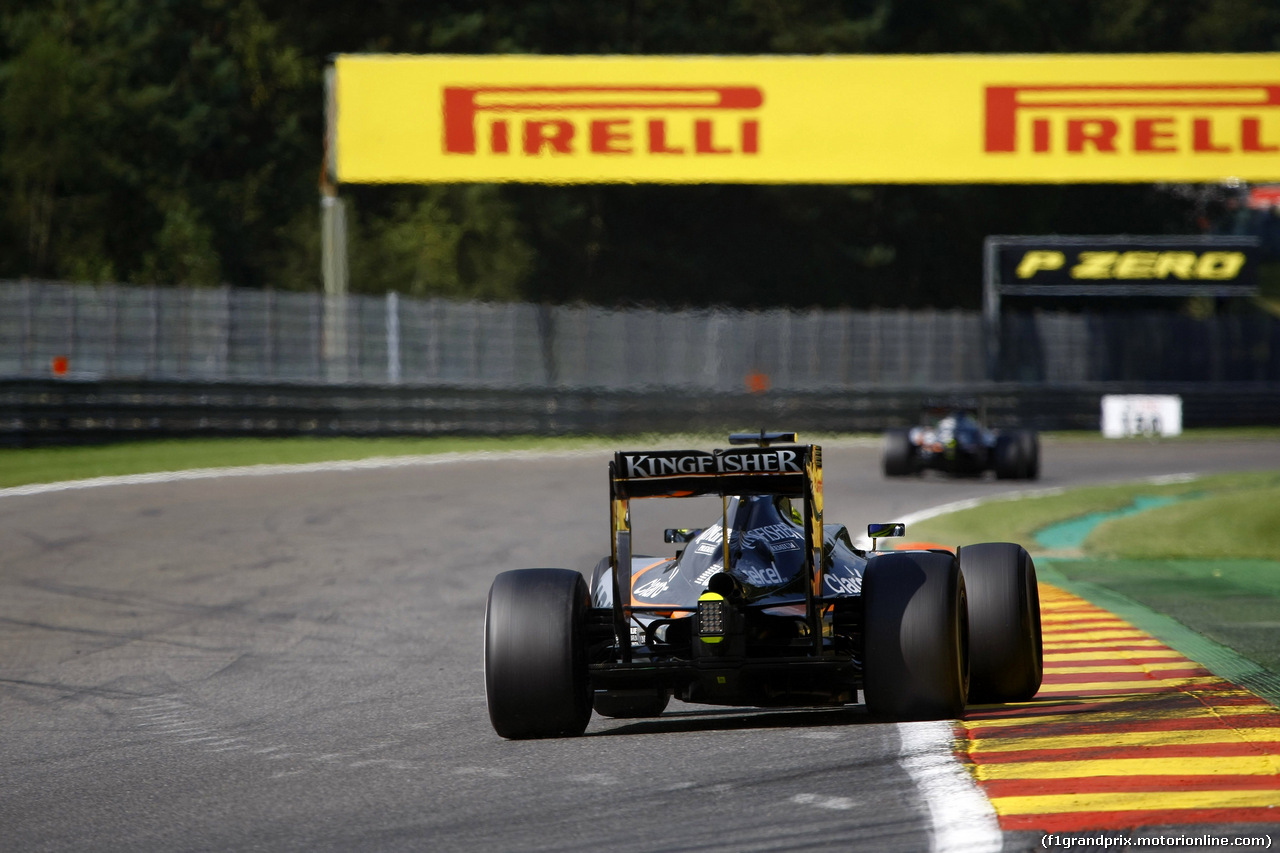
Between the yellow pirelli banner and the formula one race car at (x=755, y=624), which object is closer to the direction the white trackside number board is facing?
the formula one race car

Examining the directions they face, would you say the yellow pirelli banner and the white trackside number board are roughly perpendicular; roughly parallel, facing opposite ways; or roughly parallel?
roughly parallel

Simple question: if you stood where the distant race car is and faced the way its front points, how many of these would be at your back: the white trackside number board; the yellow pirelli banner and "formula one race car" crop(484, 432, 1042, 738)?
1

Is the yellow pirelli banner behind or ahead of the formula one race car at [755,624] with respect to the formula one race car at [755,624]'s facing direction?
ahead

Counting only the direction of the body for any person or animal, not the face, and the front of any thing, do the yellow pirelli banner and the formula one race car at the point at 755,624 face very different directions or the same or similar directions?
very different directions

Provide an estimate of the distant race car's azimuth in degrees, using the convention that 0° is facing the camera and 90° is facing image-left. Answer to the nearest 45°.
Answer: approximately 180°

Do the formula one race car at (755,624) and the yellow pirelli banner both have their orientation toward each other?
yes

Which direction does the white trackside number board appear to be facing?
toward the camera

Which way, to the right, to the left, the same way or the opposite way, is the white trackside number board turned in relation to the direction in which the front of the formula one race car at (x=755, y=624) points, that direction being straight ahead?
the opposite way

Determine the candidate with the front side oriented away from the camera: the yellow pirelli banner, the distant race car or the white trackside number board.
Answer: the distant race car

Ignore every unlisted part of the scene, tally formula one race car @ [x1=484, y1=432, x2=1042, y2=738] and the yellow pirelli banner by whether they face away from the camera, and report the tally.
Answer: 1

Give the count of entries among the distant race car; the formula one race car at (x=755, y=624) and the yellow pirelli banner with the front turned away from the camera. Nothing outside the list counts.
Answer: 2

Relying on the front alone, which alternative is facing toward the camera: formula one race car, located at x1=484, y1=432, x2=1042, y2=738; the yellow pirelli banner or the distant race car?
the yellow pirelli banner

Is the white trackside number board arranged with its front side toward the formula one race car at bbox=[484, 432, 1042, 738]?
yes

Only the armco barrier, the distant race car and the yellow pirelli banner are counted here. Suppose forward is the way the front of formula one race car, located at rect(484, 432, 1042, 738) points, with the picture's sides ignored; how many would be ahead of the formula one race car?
3

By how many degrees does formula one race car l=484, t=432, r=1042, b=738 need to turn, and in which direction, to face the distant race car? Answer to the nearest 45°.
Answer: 0° — it already faces it

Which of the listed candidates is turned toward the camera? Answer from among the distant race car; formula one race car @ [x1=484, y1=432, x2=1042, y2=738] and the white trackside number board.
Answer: the white trackside number board

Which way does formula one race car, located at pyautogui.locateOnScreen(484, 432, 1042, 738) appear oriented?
away from the camera

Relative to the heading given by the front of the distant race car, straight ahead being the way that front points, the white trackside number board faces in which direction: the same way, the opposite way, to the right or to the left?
the opposite way

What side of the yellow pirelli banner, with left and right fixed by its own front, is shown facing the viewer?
front

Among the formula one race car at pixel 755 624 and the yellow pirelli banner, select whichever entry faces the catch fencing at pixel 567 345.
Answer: the formula one race car
